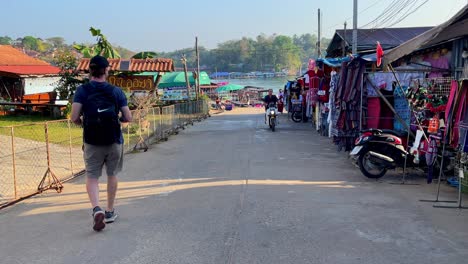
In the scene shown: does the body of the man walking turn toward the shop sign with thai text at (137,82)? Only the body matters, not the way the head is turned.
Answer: yes

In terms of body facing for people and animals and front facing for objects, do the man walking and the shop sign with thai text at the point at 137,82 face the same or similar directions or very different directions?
very different directions

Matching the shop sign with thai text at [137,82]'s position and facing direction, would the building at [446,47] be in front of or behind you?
in front

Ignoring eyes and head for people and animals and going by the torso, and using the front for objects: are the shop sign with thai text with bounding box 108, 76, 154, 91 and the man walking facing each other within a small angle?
yes

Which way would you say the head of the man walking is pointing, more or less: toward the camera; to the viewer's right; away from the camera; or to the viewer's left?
away from the camera

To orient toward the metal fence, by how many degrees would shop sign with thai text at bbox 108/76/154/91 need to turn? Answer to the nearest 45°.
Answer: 0° — it already faces it

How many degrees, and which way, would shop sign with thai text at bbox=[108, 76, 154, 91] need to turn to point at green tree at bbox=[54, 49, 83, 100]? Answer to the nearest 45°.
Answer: approximately 135° to its right

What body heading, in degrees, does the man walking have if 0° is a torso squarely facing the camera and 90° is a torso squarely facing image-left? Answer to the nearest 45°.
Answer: approximately 180°

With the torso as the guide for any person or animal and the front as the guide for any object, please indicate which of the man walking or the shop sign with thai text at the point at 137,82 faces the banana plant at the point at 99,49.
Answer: the man walking

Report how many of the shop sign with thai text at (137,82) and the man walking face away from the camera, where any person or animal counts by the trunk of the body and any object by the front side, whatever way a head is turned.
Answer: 1

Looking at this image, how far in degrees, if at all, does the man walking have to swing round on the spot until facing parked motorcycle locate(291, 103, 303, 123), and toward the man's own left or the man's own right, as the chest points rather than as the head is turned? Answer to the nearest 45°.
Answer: approximately 45° to the man's own right

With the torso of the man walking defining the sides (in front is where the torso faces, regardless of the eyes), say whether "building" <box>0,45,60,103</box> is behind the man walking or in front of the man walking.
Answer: in front
